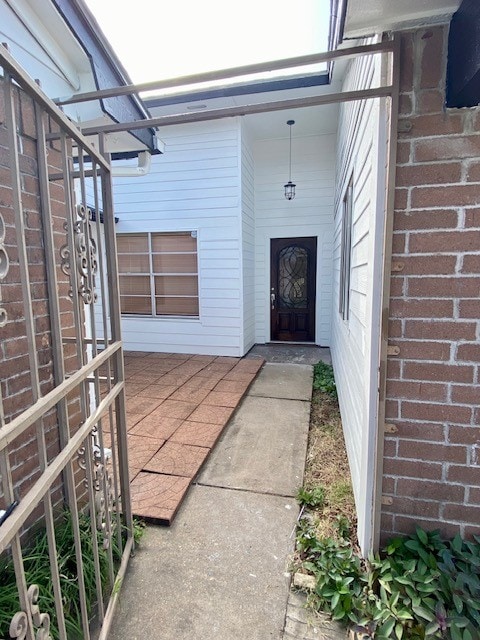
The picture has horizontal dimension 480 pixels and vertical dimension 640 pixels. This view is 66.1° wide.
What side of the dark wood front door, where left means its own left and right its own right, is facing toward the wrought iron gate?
front

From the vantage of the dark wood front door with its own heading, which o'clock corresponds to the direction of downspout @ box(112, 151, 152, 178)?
The downspout is roughly at 1 o'clock from the dark wood front door.

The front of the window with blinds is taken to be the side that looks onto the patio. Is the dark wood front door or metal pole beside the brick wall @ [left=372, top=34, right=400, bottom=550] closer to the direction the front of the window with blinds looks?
the metal pole beside the brick wall

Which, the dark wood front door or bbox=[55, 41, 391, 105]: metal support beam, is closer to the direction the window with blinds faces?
the metal support beam

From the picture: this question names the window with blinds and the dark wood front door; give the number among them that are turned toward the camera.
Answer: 2

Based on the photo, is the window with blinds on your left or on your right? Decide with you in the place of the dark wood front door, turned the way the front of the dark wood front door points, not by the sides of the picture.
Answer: on your right

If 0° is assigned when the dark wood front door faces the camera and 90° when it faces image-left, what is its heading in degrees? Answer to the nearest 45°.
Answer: approximately 0°

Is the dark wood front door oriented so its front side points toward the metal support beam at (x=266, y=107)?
yes

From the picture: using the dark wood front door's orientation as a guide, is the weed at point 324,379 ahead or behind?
ahead
